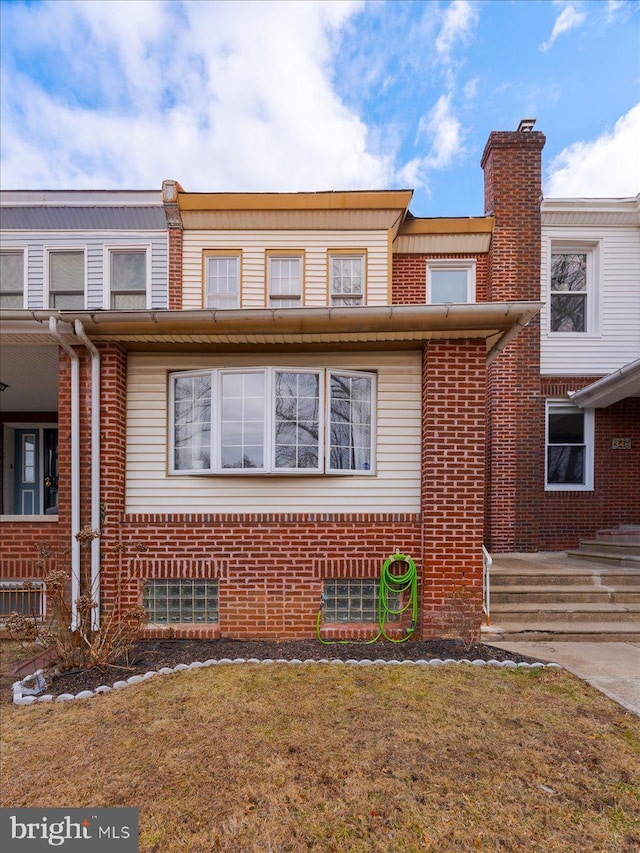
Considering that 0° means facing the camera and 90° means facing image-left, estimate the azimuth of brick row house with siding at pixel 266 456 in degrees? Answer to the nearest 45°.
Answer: approximately 0°

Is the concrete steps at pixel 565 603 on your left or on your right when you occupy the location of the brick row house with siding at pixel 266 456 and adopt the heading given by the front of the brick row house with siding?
on your left

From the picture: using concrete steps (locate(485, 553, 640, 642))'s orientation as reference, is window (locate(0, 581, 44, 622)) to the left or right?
on its right

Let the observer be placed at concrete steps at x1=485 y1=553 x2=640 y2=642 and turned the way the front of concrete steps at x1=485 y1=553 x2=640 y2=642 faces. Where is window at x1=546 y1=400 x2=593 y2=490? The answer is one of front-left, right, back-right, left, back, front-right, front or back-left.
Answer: back

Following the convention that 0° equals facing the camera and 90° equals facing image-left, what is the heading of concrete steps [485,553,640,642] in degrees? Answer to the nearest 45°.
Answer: approximately 0°

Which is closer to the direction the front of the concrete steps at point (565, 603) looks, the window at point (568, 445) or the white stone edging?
the white stone edging
